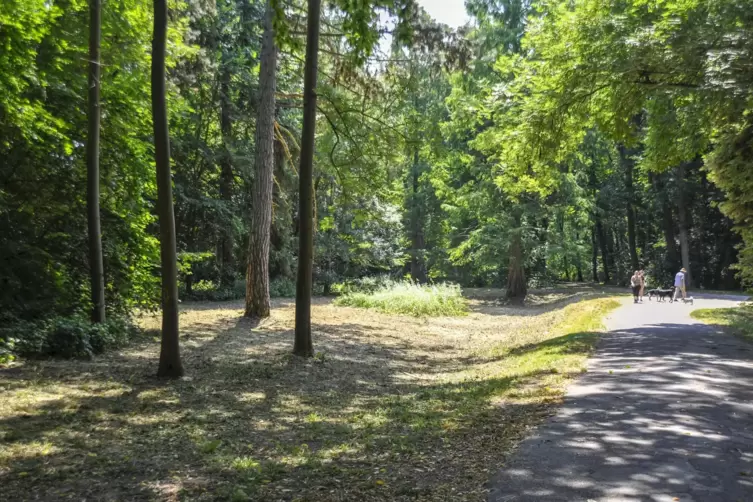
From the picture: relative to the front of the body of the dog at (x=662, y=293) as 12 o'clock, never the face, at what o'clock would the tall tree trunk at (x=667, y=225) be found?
The tall tree trunk is roughly at 3 o'clock from the dog.

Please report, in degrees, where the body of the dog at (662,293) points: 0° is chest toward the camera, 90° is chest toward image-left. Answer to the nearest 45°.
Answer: approximately 90°

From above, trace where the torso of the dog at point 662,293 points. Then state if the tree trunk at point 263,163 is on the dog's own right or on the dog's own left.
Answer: on the dog's own left

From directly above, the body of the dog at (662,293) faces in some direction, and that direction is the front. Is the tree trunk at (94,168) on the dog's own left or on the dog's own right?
on the dog's own left

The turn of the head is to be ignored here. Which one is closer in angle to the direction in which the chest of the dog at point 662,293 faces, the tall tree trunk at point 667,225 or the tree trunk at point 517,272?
the tree trunk
